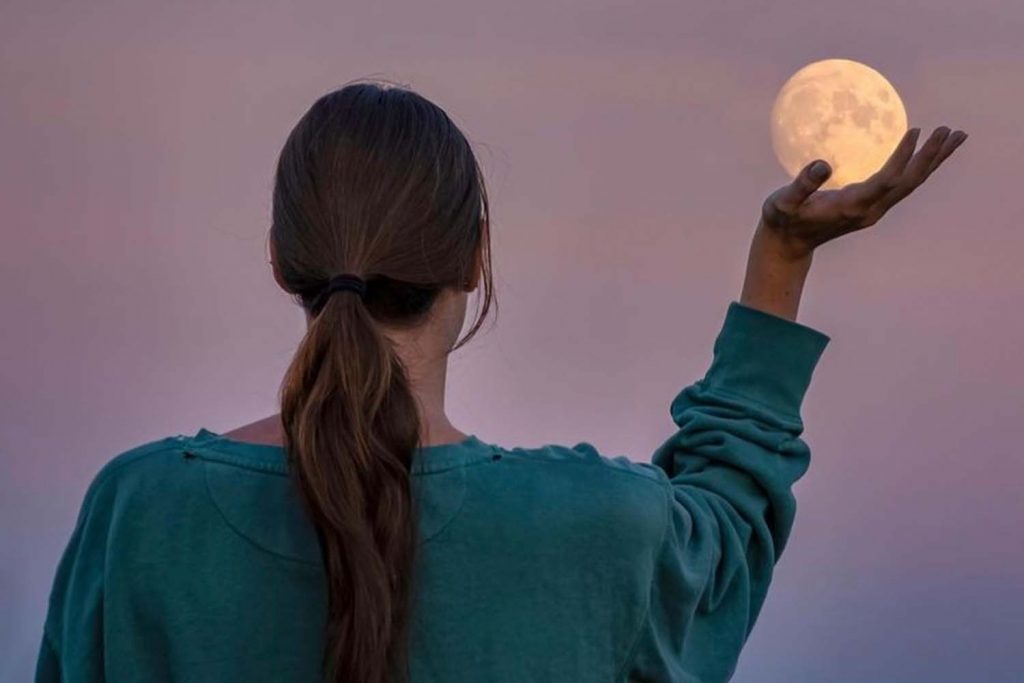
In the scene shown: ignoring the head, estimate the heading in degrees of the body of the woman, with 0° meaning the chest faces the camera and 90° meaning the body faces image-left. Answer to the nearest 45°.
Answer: approximately 180°

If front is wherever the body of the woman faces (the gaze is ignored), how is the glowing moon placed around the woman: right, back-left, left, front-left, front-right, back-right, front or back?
front-right
